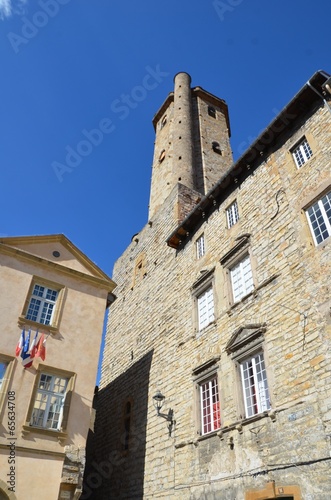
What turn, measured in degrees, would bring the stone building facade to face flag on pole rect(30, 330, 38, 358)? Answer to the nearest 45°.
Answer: approximately 45° to its right

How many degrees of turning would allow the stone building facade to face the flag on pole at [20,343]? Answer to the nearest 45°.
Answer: approximately 45° to its right

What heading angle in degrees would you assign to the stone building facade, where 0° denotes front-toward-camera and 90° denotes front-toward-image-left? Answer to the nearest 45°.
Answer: approximately 45°
